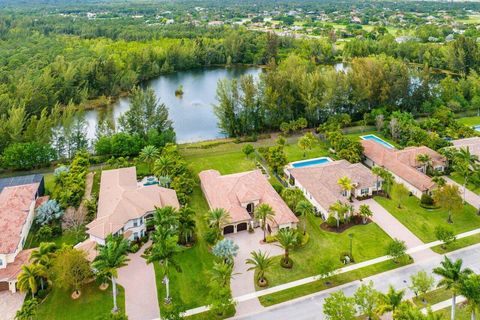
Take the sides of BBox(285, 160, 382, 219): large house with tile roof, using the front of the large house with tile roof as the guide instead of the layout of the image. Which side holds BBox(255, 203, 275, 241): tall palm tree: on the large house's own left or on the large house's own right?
on the large house's own right

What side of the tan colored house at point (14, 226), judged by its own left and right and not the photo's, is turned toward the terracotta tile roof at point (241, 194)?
left

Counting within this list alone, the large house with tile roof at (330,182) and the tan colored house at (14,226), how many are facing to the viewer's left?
0

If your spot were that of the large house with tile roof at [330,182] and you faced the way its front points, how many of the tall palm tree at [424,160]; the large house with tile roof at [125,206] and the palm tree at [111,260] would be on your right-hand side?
2

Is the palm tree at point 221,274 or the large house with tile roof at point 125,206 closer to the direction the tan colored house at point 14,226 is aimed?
the palm tree

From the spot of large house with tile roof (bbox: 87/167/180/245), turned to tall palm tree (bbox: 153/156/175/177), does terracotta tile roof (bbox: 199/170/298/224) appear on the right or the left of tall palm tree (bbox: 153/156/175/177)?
right

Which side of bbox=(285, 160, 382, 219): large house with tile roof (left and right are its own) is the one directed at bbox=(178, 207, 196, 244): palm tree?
right

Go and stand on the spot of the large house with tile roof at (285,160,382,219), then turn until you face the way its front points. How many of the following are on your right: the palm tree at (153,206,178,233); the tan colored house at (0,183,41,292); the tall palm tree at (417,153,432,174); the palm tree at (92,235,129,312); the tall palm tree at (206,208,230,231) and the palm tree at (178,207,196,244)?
5

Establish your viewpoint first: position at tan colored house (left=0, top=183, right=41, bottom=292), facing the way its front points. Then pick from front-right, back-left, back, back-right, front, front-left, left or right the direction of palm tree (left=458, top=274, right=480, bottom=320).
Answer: front-left

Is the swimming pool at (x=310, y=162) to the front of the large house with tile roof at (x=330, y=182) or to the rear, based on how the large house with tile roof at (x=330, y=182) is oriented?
to the rear

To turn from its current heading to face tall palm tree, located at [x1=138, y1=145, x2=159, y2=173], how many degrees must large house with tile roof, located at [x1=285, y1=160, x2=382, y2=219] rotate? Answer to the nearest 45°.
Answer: approximately 135° to its right

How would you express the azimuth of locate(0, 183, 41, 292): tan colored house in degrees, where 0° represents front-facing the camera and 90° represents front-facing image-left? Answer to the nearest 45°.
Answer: approximately 0°

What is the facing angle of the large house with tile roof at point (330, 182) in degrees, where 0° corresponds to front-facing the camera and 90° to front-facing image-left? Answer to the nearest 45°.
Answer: approximately 315°

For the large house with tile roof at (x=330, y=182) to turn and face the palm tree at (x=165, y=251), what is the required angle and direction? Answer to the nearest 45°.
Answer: approximately 90° to its right

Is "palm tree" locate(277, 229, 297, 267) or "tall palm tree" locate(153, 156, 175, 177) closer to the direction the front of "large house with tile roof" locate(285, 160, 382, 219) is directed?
the palm tree

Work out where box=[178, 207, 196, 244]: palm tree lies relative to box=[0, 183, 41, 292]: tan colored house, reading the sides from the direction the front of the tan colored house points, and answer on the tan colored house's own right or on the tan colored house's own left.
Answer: on the tan colored house's own left

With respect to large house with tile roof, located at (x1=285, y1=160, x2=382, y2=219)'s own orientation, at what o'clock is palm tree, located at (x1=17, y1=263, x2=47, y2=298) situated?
The palm tree is roughly at 3 o'clock from the large house with tile roof.
